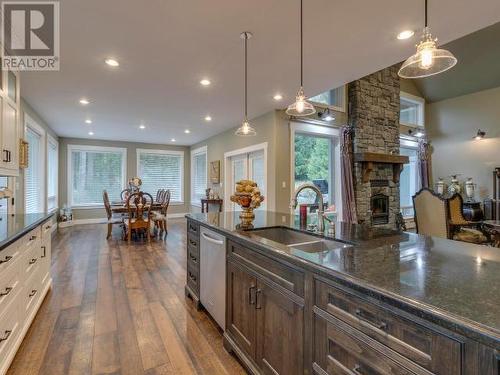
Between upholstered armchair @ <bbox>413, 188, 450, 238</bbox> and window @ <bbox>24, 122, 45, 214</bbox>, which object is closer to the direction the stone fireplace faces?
the upholstered armchair

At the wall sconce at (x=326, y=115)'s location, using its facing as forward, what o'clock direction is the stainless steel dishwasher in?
The stainless steel dishwasher is roughly at 2 o'clock from the wall sconce.

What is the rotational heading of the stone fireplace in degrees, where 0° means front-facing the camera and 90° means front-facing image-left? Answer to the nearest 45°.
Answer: approximately 315°

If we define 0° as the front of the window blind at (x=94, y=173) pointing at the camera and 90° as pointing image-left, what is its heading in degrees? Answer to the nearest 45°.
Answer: approximately 0°

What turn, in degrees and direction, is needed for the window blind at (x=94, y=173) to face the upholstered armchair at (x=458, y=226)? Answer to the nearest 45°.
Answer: approximately 45° to its left
